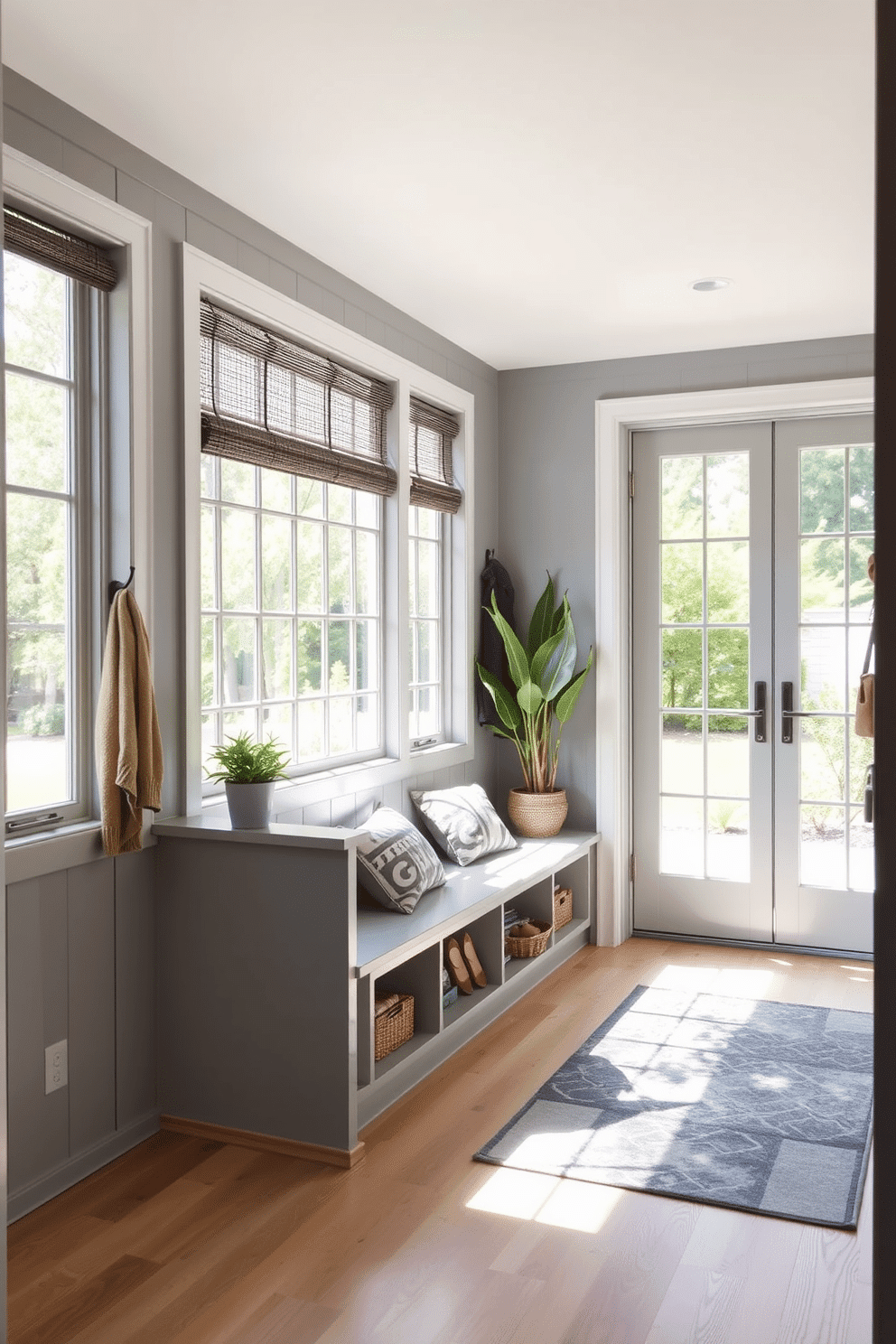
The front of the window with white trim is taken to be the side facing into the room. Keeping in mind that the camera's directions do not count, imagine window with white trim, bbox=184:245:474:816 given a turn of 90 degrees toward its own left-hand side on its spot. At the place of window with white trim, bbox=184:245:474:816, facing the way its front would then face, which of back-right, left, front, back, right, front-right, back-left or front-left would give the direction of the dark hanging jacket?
front

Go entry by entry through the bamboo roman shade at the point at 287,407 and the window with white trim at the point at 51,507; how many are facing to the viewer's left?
0

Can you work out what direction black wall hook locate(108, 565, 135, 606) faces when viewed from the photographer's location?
facing to the right of the viewer

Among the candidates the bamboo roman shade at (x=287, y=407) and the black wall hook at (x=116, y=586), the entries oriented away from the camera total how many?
0

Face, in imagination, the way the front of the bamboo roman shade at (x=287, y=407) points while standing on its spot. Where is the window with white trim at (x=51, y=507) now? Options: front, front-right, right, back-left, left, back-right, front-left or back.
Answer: right

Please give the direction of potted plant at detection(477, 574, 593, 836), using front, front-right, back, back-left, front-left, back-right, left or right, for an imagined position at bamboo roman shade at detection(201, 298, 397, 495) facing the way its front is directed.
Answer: left

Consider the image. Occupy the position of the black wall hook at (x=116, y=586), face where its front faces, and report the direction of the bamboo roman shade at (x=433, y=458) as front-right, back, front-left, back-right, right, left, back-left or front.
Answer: front-left
